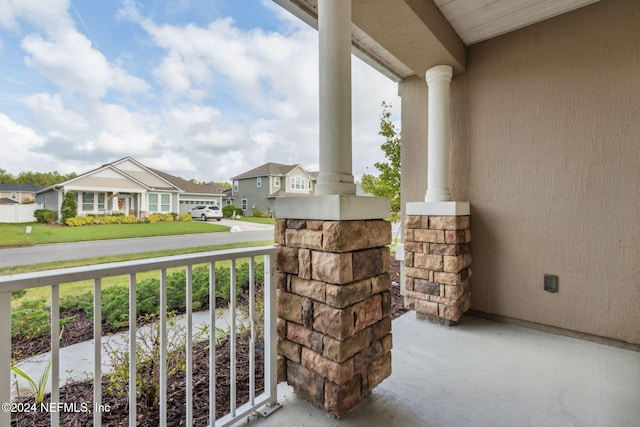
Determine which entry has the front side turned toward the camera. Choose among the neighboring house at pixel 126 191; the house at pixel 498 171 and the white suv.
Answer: the neighboring house

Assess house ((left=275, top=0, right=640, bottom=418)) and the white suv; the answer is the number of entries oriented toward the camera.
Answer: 0

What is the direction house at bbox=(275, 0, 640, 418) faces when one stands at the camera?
facing away from the viewer and to the left of the viewer

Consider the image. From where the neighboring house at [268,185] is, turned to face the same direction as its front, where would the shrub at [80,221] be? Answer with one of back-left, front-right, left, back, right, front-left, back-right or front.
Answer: right

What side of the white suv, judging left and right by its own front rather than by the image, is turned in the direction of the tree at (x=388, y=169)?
right

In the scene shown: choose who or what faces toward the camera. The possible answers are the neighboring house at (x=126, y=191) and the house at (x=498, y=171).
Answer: the neighboring house

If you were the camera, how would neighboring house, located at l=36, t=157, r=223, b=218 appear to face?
facing the viewer

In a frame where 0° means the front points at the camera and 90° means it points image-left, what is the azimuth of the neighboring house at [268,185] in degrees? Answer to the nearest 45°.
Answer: approximately 315°

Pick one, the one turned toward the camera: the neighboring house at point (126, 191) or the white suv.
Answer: the neighboring house

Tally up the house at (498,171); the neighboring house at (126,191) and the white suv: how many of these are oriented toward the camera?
1
